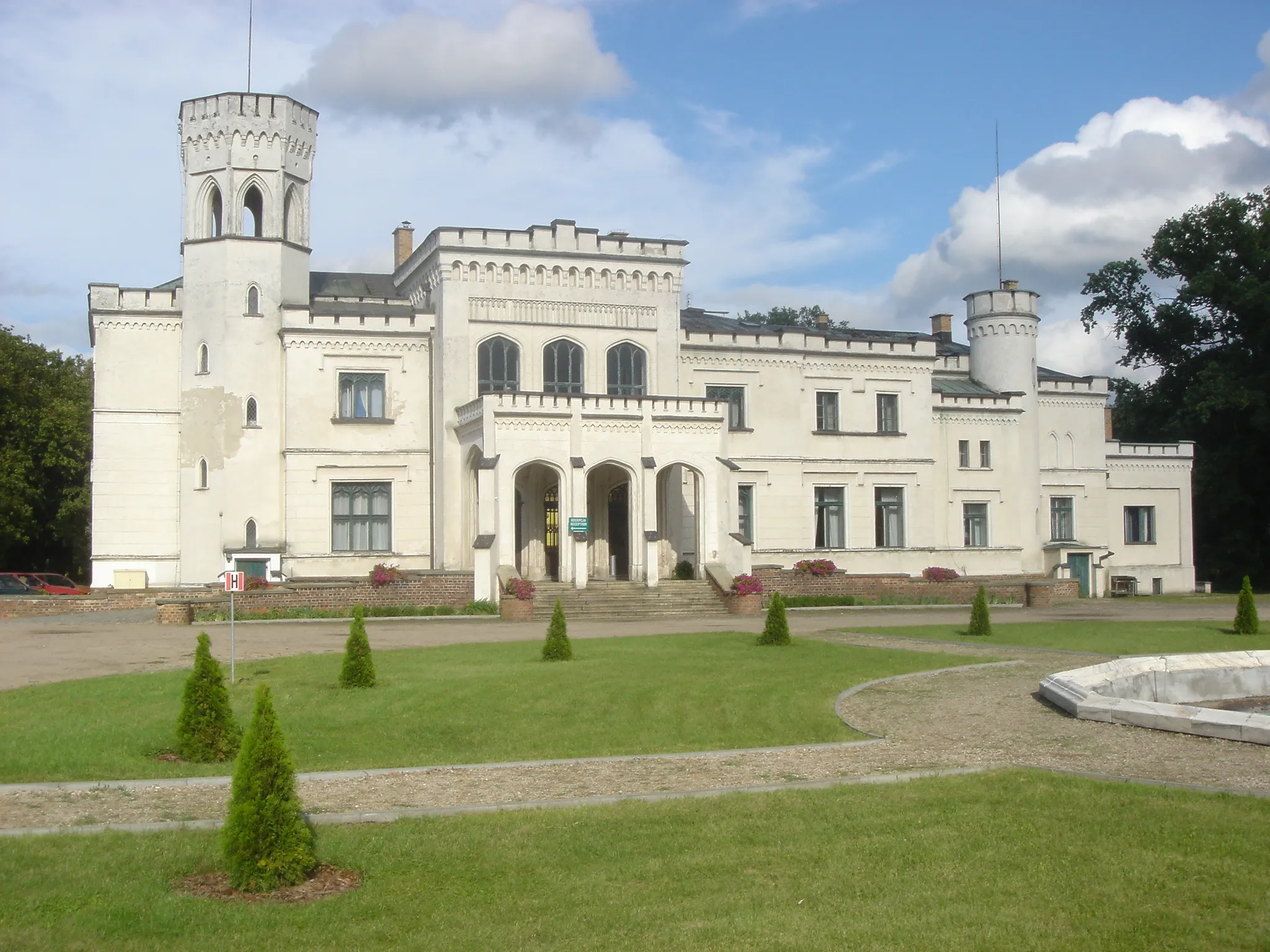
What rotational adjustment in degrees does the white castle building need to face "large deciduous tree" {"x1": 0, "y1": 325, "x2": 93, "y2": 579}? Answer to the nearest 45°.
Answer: approximately 135° to its right

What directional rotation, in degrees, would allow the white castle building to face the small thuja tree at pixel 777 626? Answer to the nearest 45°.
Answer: approximately 45° to its left

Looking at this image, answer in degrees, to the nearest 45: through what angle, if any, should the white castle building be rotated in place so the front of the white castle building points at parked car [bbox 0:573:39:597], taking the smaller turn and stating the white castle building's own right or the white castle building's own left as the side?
approximately 90° to the white castle building's own right

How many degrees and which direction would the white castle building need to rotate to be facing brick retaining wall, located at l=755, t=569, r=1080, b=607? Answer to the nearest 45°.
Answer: approximately 90° to its left

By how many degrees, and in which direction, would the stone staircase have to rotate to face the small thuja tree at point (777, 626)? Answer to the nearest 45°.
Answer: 0° — it already faces it

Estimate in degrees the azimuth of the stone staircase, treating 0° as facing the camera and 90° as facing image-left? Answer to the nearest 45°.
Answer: approximately 0°

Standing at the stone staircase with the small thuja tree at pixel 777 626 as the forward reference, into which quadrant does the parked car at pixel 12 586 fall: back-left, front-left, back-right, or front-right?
back-right

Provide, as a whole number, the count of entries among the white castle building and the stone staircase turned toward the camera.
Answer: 2

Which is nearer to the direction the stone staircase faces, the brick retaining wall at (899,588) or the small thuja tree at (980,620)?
the small thuja tree

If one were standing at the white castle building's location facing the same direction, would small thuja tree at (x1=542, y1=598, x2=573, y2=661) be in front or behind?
in front

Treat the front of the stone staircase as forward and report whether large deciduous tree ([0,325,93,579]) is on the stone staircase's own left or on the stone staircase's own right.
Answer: on the stone staircase's own right

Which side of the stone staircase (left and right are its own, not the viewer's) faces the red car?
right

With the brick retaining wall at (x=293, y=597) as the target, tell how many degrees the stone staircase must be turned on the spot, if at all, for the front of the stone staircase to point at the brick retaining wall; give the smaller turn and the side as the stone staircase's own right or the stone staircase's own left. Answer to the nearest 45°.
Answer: approximately 90° to the stone staircase's own right
